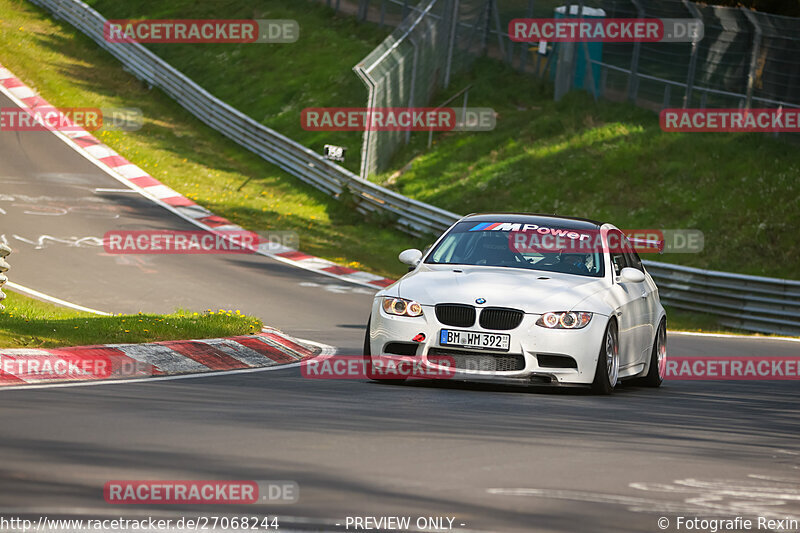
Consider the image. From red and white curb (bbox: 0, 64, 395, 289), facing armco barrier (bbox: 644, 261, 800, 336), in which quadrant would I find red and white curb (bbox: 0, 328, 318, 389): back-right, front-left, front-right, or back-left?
front-right

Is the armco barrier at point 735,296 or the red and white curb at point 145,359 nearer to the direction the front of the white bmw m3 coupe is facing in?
the red and white curb

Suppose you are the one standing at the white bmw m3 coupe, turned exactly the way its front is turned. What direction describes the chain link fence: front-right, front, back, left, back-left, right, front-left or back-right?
back-right

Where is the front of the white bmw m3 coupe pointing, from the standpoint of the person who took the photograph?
facing the viewer and to the left of the viewer

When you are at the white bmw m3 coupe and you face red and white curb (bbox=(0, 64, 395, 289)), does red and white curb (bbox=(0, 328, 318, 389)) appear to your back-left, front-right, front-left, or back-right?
front-left

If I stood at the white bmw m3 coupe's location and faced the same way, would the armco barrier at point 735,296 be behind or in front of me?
behind
